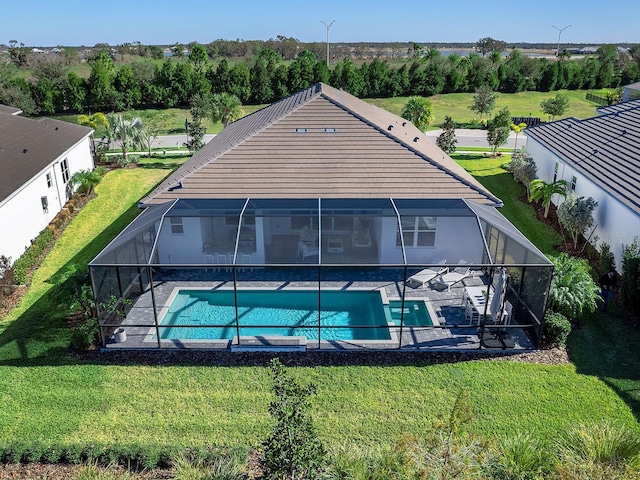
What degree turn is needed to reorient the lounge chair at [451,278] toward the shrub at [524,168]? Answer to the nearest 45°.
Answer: approximately 135° to its right

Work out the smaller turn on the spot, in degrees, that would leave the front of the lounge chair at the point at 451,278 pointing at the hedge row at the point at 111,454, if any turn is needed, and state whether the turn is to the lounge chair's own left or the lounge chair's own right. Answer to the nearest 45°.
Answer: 0° — it already faces it

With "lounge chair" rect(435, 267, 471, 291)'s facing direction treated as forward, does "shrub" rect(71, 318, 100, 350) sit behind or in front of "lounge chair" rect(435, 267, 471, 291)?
in front

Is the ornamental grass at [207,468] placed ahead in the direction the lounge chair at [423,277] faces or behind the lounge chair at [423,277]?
ahead

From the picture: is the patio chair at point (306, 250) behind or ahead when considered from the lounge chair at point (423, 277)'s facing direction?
ahead

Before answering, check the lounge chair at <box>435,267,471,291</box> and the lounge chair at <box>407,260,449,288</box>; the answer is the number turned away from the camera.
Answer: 0

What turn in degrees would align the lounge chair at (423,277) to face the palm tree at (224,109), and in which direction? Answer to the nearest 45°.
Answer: approximately 90° to its right

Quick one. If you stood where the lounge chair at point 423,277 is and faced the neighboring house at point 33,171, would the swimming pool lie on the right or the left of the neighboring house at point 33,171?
left

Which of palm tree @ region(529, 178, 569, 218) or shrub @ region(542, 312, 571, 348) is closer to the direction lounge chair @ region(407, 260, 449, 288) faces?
the shrub

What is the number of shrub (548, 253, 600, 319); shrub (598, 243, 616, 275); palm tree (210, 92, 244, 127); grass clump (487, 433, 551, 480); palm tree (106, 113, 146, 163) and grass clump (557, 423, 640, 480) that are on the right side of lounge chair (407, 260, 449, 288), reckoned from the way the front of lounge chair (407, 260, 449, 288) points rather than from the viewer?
2

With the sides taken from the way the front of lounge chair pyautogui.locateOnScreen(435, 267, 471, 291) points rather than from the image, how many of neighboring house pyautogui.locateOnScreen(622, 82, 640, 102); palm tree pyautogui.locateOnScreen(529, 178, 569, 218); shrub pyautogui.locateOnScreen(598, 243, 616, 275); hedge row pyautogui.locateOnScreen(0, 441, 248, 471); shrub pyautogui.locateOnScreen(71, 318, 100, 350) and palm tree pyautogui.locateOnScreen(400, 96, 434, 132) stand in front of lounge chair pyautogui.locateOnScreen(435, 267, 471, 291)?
2

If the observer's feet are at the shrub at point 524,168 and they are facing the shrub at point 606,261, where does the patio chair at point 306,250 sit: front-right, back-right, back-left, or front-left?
front-right

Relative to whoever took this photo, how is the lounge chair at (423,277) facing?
facing the viewer and to the left of the viewer

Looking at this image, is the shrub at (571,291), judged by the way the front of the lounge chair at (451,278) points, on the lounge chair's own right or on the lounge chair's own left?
on the lounge chair's own left

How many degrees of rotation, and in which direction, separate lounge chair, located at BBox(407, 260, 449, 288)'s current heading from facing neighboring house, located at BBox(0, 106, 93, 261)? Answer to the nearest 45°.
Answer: approximately 45° to its right

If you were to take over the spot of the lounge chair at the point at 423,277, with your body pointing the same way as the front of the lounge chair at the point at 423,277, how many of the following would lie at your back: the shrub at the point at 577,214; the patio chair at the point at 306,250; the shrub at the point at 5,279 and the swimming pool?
1
